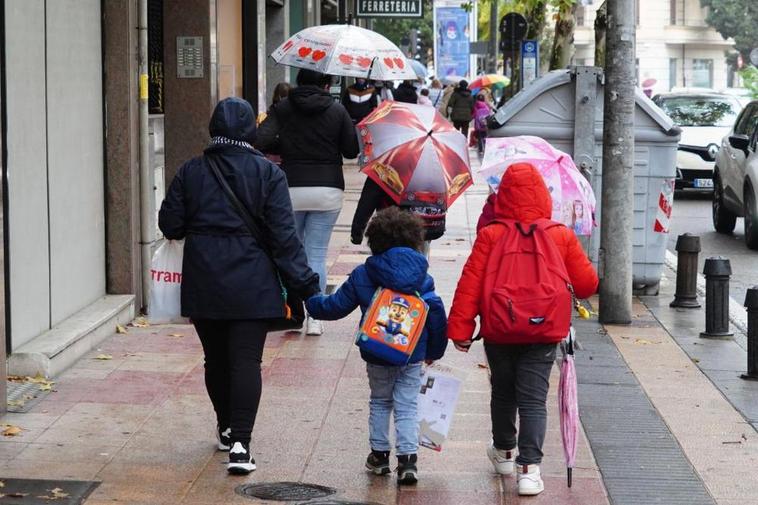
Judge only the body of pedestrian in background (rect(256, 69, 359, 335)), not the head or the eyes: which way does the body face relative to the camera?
away from the camera

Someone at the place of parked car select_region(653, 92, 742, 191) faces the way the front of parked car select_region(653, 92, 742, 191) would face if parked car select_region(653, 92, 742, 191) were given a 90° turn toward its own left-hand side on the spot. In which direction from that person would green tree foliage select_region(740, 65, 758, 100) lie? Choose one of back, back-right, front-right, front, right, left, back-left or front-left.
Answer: left

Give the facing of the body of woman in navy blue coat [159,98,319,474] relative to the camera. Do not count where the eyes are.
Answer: away from the camera

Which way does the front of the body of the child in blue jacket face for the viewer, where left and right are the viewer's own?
facing away from the viewer

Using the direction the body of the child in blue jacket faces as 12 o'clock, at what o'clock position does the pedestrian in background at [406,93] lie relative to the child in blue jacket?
The pedestrian in background is roughly at 12 o'clock from the child in blue jacket.

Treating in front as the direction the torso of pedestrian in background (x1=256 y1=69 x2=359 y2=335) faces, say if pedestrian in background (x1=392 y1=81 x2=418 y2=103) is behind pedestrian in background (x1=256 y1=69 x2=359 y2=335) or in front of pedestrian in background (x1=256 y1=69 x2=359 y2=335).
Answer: in front

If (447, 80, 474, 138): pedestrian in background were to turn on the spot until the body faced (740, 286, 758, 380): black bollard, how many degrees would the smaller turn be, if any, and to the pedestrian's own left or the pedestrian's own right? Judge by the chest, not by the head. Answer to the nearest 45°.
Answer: approximately 180°

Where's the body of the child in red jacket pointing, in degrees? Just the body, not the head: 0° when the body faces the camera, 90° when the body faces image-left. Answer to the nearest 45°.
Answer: approximately 180°

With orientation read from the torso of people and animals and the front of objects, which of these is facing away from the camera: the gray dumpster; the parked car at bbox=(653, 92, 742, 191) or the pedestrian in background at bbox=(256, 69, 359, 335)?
the pedestrian in background

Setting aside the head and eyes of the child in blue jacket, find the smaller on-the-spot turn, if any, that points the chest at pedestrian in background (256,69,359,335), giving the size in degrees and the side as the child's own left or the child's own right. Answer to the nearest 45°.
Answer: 0° — they already face them

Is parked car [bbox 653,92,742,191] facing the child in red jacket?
yes

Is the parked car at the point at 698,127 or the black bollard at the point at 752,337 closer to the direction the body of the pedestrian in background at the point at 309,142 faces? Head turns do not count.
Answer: the parked car

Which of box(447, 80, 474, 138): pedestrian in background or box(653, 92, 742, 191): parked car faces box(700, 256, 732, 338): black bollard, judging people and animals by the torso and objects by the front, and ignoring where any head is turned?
the parked car

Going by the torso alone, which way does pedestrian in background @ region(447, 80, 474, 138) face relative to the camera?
away from the camera

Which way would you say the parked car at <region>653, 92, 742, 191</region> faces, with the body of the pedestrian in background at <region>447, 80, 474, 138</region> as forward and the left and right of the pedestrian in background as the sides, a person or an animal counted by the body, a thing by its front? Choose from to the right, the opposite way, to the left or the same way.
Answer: the opposite way
